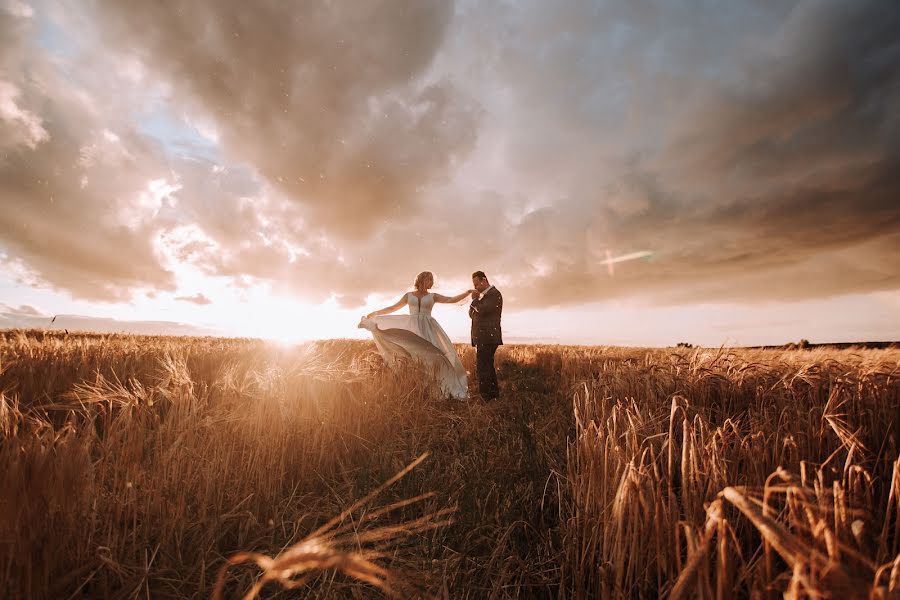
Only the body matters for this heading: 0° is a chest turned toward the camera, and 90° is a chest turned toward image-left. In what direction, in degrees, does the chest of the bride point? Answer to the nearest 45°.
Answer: approximately 0°

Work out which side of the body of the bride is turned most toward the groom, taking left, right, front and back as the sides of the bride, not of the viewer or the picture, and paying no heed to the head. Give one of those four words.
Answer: left
